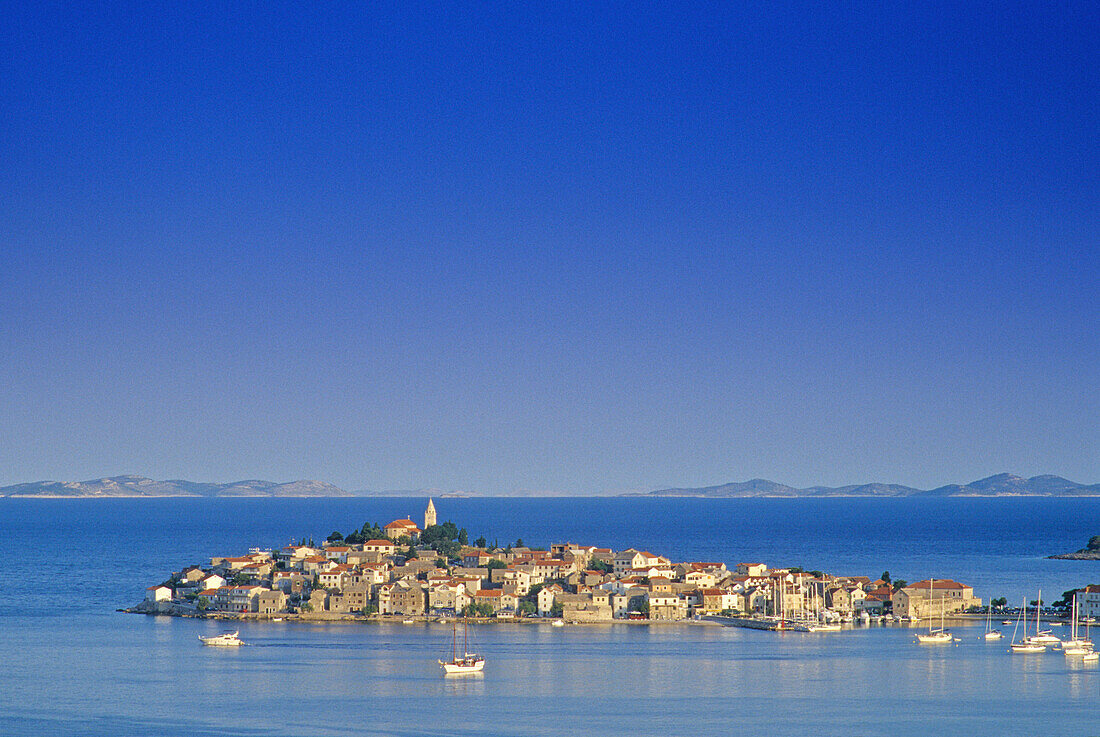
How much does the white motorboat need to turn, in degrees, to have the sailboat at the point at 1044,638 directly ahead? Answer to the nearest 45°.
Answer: approximately 180°

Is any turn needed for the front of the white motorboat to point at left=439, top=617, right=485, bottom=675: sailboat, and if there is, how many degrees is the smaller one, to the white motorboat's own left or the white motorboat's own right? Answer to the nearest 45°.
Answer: approximately 135° to the white motorboat's own left

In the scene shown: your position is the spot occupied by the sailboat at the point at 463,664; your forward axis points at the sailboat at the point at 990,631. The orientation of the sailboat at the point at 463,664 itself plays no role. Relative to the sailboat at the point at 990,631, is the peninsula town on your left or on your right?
left

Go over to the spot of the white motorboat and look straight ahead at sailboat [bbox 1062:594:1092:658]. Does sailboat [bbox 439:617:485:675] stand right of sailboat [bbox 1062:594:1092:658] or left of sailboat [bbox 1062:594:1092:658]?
right

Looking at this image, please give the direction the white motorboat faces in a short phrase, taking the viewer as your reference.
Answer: facing to the left of the viewer
